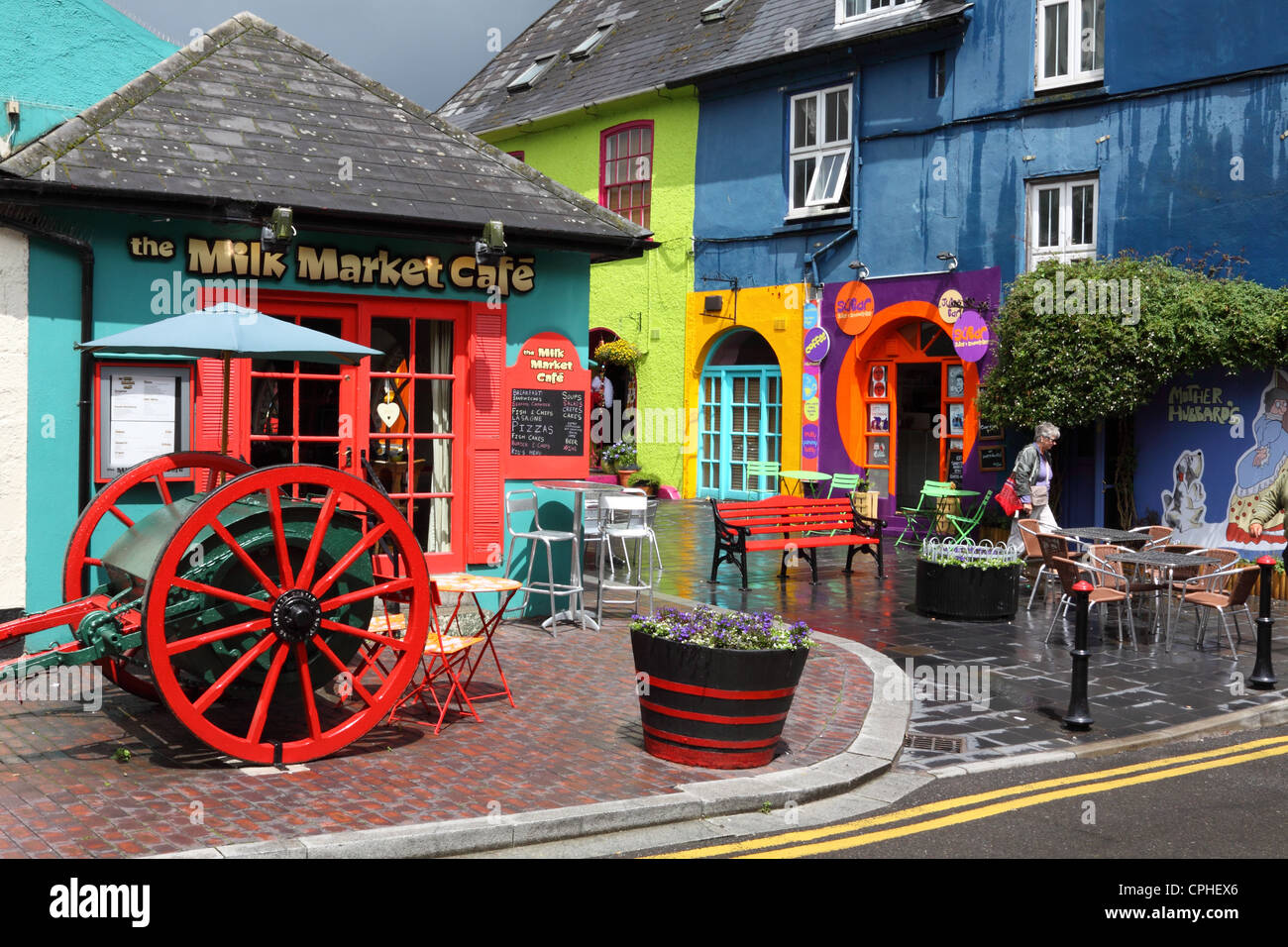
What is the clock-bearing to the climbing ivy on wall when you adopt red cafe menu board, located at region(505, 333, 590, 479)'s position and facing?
The climbing ivy on wall is roughly at 8 o'clock from the red cafe menu board.

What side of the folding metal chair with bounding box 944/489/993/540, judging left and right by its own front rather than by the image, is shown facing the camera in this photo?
left

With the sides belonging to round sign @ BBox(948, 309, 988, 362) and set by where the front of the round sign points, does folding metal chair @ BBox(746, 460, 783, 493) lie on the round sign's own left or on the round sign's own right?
on the round sign's own right

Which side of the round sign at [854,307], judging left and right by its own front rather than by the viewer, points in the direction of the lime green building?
right

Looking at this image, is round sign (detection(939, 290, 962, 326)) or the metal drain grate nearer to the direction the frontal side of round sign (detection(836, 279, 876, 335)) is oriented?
the metal drain grate

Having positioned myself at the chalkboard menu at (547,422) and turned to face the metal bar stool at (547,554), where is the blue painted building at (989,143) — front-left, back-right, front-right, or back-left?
back-left

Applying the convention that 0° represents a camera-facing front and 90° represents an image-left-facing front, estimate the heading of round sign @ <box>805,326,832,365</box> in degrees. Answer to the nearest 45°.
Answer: approximately 45°

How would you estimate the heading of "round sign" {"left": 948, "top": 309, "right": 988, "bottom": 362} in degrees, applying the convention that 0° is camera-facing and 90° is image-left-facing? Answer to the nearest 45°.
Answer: approximately 45°

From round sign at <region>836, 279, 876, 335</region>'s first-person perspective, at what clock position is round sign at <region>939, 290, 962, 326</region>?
round sign at <region>939, 290, 962, 326</region> is roughly at 9 o'clock from round sign at <region>836, 279, 876, 335</region>.
